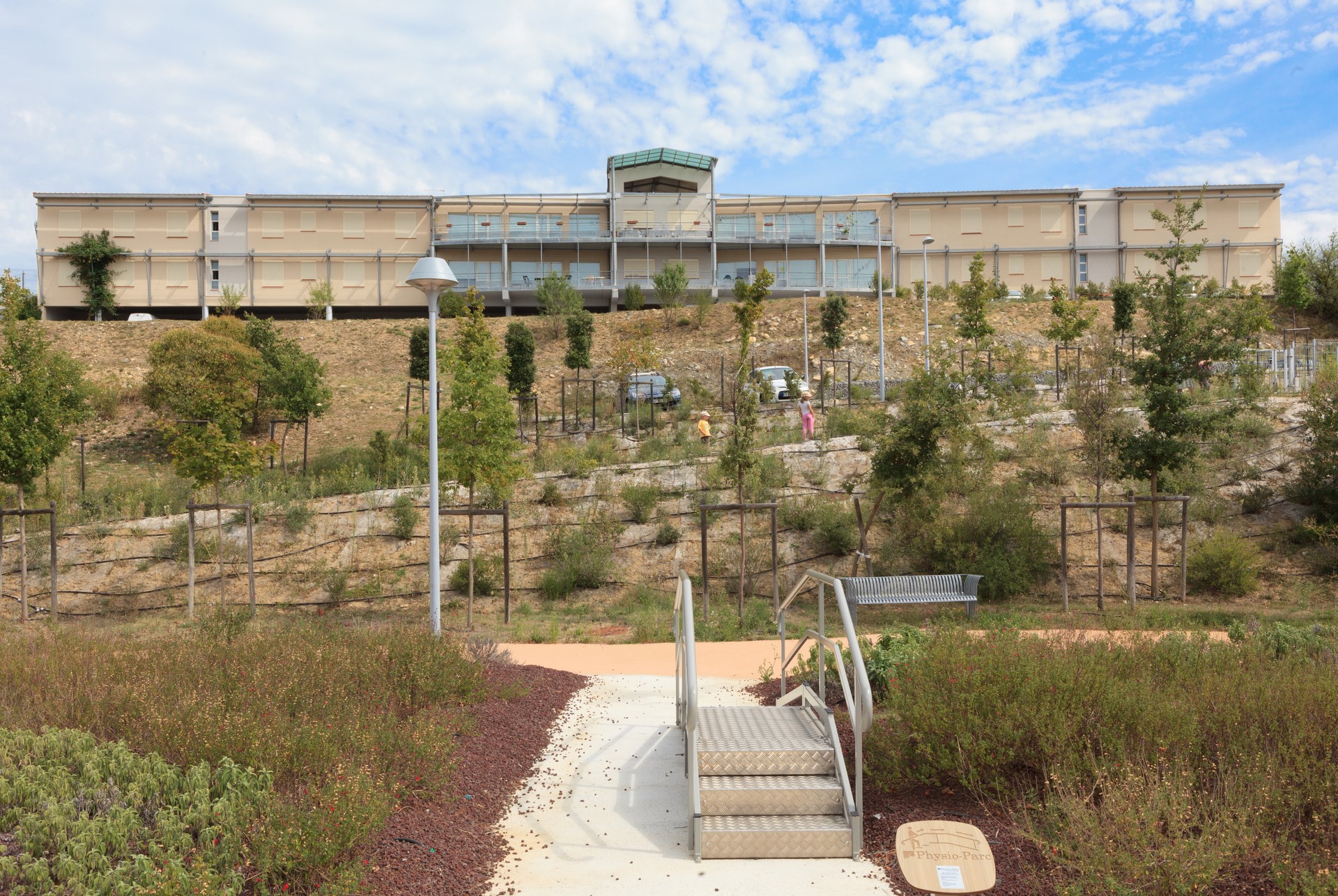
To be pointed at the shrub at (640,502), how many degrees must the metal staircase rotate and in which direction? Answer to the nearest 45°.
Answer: approximately 180°

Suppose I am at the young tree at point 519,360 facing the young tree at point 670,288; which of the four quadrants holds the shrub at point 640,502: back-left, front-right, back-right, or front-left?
back-right

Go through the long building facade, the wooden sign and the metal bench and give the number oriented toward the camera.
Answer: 3

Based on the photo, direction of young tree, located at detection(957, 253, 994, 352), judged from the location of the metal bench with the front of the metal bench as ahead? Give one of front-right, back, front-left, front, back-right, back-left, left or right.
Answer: back

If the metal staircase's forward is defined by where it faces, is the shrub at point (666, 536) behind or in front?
behind

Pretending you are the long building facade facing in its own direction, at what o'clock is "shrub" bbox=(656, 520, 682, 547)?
The shrub is roughly at 12 o'clock from the long building facade.

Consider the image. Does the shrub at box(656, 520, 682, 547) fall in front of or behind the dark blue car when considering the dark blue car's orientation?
in front

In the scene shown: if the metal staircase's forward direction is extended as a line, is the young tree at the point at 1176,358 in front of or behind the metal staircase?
behind

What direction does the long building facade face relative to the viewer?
toward the camera

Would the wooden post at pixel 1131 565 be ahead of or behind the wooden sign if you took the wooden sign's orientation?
behind

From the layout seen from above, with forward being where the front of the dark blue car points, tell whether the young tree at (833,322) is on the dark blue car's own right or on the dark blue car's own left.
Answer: on the dark blue car's own left

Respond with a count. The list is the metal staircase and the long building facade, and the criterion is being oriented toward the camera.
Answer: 2

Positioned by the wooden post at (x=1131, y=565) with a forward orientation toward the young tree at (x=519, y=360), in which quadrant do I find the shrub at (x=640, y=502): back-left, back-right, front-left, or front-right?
front-left

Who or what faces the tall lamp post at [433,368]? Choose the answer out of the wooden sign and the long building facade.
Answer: the long building facade

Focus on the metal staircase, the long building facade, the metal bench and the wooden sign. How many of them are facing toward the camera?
4

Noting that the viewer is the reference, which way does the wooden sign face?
facing the viewer

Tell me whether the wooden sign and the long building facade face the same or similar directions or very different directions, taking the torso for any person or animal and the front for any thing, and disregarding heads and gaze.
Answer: same or similar directions

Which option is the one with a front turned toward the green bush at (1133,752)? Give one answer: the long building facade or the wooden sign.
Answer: the long building facade

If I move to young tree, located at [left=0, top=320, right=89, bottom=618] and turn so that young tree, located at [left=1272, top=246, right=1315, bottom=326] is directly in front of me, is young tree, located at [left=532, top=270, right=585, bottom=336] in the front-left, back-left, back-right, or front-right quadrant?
front-left

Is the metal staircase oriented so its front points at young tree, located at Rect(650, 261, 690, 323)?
no
